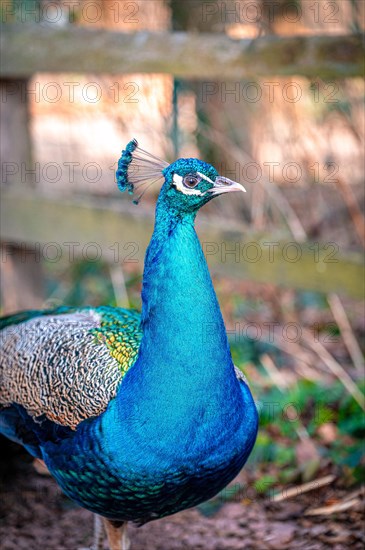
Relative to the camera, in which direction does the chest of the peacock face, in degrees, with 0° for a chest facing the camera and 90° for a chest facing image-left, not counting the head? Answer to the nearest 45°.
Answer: approximately 315°

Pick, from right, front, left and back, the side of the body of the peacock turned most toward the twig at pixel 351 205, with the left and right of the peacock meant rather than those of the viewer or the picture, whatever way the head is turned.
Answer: left

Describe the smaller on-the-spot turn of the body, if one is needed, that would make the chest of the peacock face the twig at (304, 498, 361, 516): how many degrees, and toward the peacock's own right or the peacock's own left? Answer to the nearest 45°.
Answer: approximately 90° to the peacock's own left

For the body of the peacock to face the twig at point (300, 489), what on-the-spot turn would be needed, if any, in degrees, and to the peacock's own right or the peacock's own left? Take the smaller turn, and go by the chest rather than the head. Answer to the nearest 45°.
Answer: approximately 90° to the peacock's own left

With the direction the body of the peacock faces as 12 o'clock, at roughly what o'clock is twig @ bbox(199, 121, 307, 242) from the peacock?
The twig is roughly at 8 o'clock from the peacock.

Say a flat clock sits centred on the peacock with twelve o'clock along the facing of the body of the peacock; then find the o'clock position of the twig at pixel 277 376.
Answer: The twig is roughly at 8 o'clock from the peacock.
